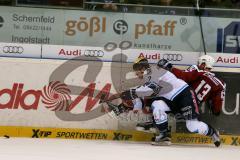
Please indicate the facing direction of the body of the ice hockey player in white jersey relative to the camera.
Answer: to the viewer's left

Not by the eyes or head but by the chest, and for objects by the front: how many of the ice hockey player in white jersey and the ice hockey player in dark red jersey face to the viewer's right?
0

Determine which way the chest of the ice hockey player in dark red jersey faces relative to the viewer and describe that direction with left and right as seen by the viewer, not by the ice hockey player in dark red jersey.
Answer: facing away from the viewer and to the left of the viewer
